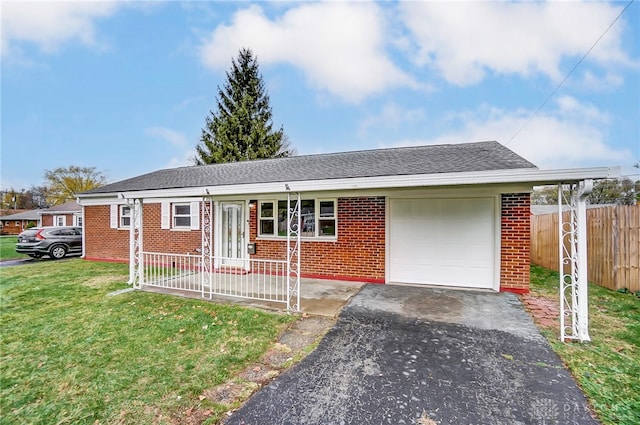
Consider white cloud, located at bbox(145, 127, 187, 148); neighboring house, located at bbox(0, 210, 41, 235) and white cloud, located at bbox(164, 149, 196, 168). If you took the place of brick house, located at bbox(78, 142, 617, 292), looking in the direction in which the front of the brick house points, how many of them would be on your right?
3

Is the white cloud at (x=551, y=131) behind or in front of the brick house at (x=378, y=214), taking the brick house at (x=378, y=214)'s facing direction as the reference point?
behind

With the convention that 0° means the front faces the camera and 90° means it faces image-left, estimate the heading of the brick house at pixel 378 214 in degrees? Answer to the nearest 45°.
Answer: approximately 45°

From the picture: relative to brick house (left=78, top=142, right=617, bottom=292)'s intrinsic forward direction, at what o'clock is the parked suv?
The parked suv is roughly at 2 o'clock from the brick house.
